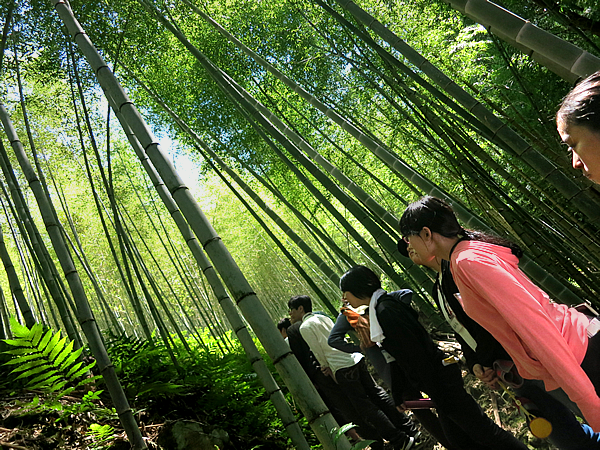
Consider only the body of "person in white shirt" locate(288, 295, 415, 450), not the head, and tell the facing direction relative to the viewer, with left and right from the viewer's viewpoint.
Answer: facing to the left of the viewer

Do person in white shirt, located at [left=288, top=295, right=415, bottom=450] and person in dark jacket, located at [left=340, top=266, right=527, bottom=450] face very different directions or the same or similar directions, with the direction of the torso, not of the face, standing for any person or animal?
same or similar directions

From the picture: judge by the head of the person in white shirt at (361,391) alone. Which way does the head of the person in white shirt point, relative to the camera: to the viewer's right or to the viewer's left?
to the viewer's left

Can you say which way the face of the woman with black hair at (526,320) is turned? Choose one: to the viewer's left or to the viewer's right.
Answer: to the viewer's left

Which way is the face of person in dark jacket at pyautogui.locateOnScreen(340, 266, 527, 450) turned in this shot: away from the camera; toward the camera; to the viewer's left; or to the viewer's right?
to the viewer's left

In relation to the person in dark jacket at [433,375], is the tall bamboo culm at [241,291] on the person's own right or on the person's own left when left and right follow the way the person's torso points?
on the person's own left

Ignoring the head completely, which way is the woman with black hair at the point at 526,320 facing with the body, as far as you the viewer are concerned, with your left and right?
facing to the left of the viewer

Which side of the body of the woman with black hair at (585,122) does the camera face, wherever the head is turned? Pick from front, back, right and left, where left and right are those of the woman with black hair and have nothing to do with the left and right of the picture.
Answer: left

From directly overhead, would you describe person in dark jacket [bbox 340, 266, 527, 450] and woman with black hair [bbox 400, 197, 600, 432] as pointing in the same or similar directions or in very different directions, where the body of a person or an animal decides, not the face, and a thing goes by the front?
same or similar directions

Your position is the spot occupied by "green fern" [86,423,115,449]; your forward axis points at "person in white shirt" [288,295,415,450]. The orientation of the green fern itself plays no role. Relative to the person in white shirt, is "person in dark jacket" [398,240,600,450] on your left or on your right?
right
